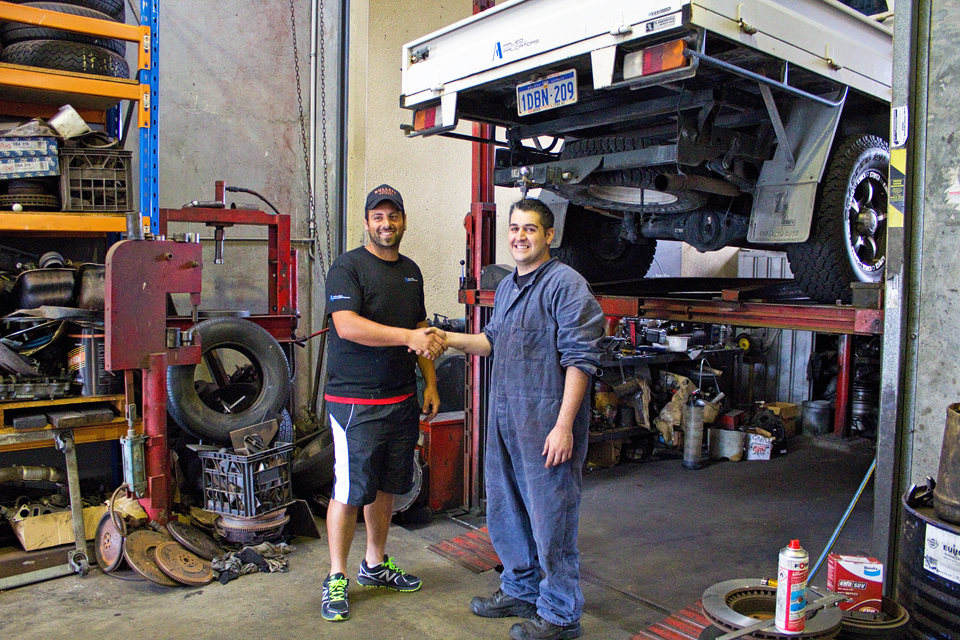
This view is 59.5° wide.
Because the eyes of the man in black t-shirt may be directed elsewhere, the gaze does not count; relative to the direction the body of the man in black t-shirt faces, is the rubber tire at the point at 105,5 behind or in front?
behind

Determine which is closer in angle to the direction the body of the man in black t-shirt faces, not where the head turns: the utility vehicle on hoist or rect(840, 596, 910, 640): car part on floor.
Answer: the car part on floor

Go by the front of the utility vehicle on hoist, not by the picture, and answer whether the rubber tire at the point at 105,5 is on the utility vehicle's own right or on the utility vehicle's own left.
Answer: on the utility vehicle's own left

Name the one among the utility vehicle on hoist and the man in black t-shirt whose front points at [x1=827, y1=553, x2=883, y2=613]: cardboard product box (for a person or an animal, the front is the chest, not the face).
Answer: the man in black t-shirt

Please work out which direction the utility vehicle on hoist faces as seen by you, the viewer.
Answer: facing away from the viewer and to the right of the viewer

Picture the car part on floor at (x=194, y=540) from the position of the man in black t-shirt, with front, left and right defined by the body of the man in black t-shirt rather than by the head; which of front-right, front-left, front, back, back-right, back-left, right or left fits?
back

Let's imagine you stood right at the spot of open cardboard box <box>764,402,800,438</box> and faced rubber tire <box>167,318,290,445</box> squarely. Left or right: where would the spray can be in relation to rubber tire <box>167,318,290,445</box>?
left

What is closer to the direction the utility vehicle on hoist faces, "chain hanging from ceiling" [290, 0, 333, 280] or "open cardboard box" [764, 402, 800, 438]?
the open cardboard box

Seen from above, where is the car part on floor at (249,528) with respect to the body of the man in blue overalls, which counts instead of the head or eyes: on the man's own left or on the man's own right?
on the man's own right

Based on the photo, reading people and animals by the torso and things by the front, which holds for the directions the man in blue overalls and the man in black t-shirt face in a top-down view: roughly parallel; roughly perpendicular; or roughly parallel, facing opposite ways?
roughly perpendicular

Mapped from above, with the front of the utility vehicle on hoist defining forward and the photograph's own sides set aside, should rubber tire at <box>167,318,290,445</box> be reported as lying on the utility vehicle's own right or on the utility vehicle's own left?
on the utility vehicle's own left

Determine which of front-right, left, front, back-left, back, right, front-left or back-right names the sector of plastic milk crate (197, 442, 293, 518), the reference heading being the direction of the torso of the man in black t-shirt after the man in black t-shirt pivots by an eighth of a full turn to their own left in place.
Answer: back-left

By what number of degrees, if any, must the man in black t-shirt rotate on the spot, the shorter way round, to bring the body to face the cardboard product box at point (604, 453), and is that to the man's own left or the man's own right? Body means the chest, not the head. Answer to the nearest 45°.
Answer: approximately 90° to the man's own left
